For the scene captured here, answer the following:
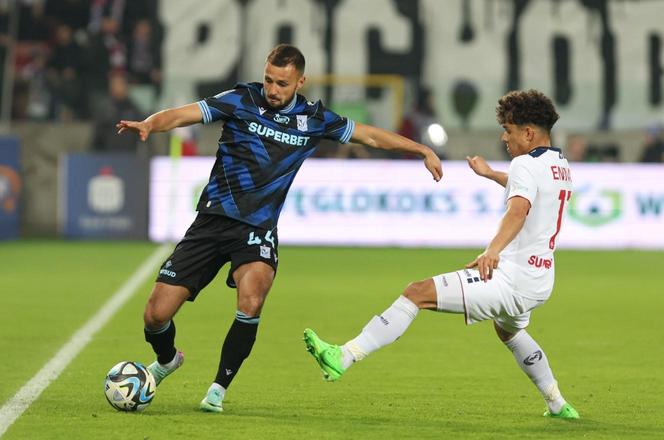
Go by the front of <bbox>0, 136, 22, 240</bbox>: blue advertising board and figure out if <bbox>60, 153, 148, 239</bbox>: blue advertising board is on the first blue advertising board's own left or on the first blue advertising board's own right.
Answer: on the first blue advertising board's own left

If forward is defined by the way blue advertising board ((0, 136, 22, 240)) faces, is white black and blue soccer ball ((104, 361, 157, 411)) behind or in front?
in front

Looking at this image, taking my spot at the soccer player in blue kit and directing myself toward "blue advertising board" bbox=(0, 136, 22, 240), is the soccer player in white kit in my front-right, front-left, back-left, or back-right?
back-right

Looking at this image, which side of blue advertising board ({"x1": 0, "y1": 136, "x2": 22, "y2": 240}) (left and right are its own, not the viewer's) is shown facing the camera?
front

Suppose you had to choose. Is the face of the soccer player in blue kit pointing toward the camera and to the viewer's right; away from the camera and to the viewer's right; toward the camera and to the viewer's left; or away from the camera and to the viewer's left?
toward the camera and to the viewer's left

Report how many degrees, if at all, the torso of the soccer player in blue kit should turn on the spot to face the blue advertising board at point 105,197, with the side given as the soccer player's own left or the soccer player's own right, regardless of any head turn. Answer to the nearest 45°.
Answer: approximately 180°

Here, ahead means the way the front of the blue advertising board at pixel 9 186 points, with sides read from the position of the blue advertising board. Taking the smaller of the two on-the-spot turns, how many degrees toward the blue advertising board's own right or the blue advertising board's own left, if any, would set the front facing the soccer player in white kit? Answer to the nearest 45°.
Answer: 0° — it already faces them

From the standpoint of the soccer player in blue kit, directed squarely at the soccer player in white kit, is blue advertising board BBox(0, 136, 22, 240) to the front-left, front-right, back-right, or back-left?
back-left

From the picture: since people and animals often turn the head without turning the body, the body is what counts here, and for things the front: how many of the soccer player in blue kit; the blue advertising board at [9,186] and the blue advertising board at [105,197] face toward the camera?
3

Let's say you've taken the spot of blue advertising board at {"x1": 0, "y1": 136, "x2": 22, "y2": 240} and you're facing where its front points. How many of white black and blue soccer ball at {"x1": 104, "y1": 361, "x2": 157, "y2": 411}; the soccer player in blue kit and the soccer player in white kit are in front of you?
3

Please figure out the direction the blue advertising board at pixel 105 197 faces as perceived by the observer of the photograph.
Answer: facing the viewer

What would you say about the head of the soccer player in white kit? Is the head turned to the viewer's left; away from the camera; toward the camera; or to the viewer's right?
to the viewer's left

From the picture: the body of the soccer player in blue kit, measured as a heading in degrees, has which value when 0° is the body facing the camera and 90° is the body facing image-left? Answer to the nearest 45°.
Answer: approximately 0°

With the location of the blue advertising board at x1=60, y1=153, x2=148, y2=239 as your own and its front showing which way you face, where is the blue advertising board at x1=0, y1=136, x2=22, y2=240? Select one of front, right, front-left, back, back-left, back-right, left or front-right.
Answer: right

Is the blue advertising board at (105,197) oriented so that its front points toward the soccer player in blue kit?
yes
